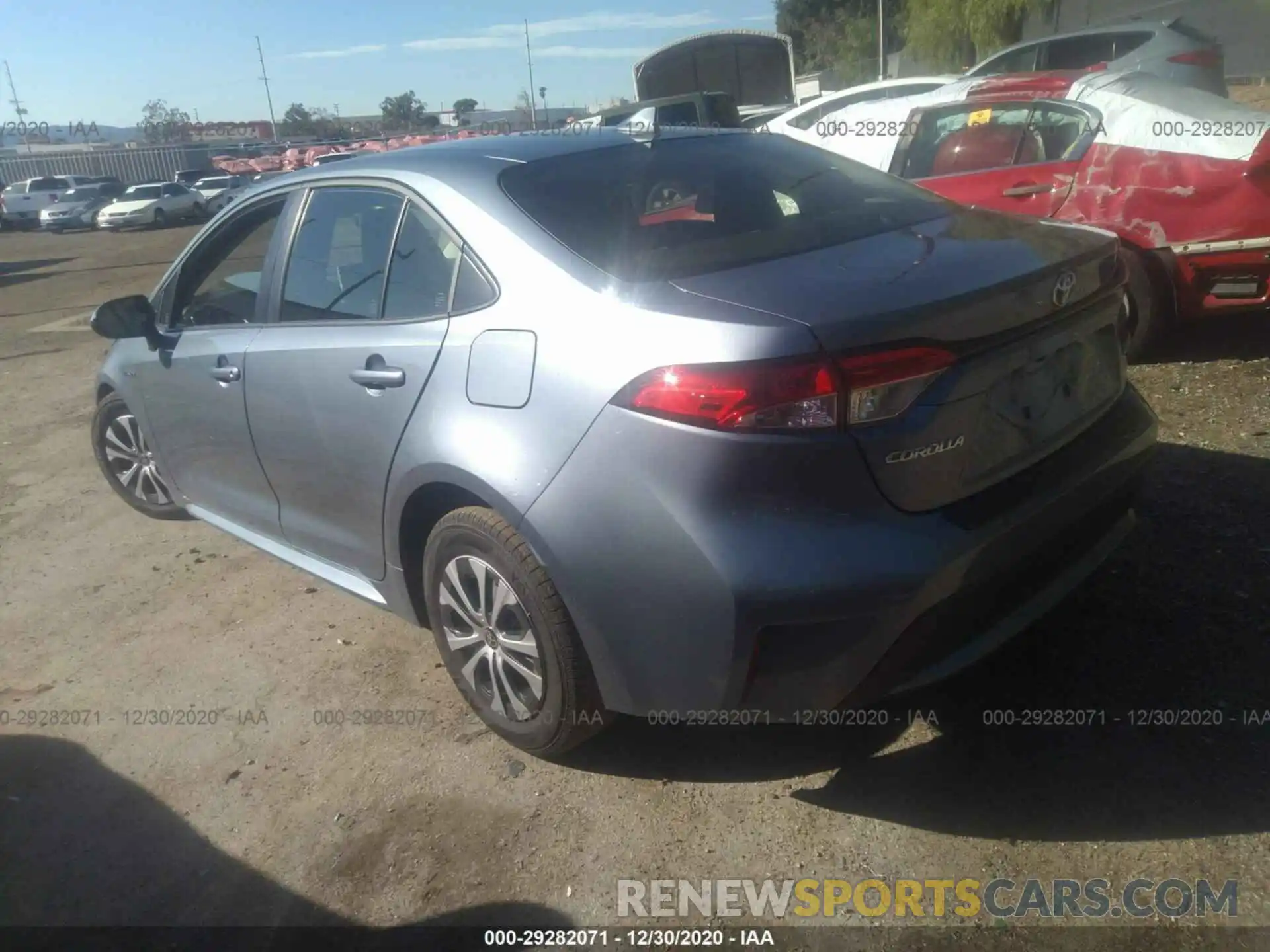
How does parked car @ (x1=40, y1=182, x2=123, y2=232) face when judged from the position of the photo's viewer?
facing the viewer and to the left of the viewer

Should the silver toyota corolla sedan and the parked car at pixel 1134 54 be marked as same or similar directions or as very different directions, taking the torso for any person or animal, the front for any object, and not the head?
same or similar directions

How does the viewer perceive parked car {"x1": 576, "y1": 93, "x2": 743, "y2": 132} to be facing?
facing to the left of the viewer

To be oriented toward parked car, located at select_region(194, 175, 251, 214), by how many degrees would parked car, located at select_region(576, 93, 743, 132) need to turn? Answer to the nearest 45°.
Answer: approximately 45° to its right

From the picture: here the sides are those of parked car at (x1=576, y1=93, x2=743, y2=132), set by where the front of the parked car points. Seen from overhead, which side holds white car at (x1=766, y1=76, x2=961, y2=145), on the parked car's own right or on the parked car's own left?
on the parked car's own left

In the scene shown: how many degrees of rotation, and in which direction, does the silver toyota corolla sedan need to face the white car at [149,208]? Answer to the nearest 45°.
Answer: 0° — it already faces it

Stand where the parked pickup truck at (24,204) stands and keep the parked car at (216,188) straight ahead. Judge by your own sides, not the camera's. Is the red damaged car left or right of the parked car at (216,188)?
right

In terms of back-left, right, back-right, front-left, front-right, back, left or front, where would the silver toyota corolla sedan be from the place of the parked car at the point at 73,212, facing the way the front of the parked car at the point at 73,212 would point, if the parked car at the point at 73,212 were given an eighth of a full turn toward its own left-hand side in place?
front

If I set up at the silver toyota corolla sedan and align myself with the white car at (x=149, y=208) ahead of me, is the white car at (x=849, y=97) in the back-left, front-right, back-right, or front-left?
front-right

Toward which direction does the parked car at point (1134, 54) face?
to the viewer's left

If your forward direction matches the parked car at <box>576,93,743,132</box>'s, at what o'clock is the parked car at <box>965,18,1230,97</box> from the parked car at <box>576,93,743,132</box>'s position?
the parked car at <box>965,18,1230,97</box> is roughly at 7 o'clock from the parked car at <box>576,93,743,132</box>.

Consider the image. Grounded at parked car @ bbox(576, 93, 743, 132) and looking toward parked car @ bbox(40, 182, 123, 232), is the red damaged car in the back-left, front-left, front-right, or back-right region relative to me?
back-left
